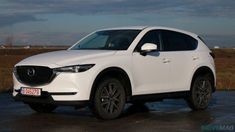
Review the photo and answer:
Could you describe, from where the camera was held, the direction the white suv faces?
facing the viewer and to the left of the viewer
